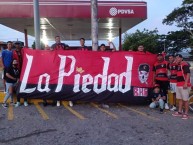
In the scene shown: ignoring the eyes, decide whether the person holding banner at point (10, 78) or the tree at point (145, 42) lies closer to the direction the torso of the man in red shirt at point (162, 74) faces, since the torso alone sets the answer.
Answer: the person holding banner

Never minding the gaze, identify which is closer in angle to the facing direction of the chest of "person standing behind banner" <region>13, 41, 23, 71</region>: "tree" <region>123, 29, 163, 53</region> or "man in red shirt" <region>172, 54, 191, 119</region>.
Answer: the man in red shirt

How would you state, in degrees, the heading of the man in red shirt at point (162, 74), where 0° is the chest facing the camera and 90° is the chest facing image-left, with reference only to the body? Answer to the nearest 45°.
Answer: approximately 0°

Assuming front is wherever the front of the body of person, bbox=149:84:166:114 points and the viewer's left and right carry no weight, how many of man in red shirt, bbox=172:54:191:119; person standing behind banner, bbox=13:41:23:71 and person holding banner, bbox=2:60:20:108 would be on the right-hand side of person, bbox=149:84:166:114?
2

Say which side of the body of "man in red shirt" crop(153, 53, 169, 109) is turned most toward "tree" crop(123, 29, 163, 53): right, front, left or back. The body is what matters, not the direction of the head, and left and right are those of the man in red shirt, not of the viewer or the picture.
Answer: back
